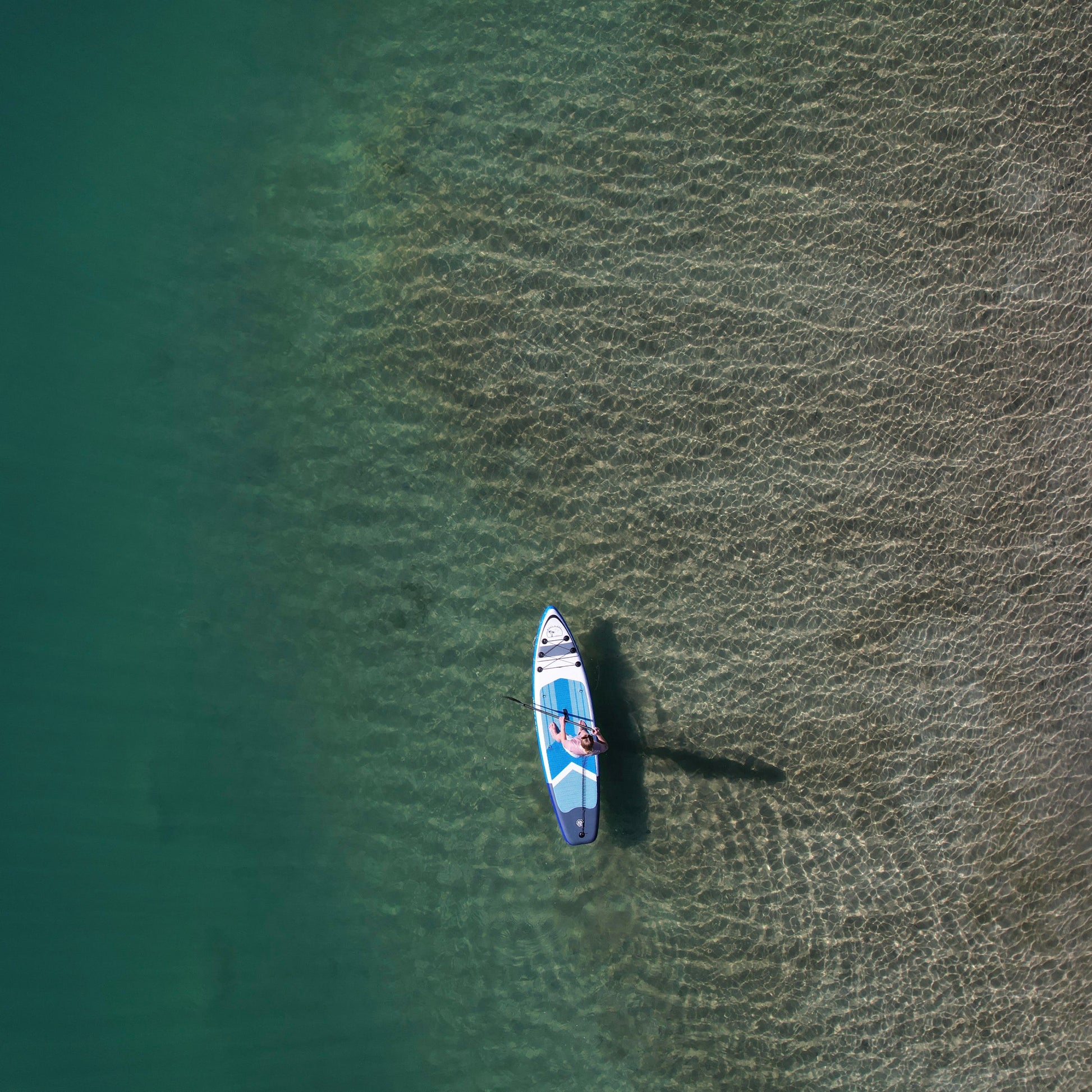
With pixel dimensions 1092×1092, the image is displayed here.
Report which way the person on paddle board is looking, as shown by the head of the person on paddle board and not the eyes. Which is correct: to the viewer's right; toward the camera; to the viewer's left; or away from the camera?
away from the camera

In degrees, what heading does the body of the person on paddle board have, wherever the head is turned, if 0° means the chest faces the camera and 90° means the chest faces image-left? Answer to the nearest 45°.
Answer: approximately 180°

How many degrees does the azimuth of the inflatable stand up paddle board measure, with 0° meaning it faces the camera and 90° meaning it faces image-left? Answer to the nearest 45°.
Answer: approximately 180°
